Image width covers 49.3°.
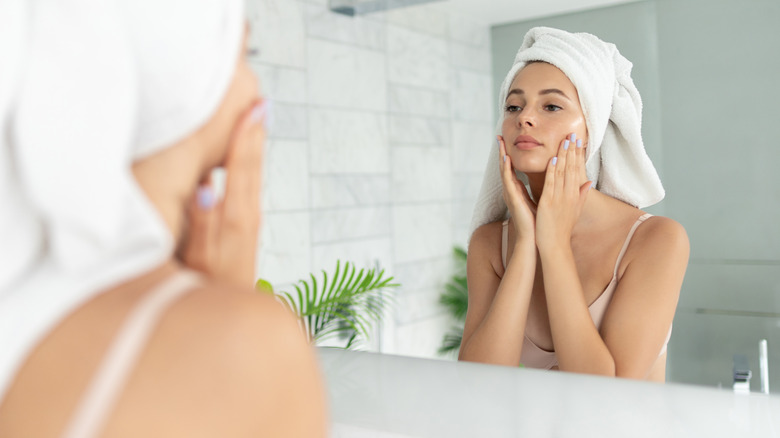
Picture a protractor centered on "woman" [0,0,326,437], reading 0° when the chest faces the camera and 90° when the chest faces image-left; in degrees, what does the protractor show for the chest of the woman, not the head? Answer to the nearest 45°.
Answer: approximately 225°
